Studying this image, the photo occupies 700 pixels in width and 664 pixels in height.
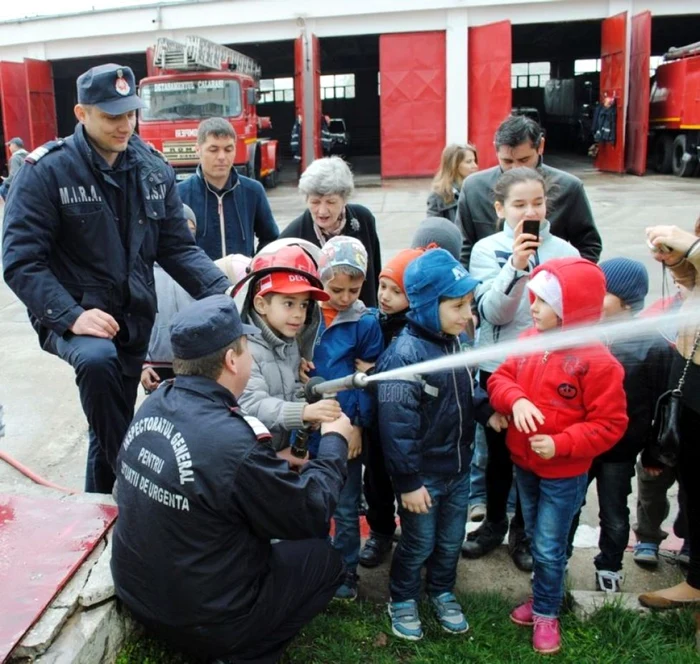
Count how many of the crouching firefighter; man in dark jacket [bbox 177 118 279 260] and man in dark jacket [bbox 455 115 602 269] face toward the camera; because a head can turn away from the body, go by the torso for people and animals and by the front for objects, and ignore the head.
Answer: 2

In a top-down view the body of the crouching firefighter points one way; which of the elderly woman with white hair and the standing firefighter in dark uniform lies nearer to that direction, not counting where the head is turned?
the elderly woman with white hair

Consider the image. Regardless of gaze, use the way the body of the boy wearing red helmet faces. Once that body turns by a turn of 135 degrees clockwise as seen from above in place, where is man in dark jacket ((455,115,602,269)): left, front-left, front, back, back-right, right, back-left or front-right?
back-right

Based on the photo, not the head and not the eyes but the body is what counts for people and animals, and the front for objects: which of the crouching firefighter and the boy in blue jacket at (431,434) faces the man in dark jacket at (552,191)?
the crouching firefighter

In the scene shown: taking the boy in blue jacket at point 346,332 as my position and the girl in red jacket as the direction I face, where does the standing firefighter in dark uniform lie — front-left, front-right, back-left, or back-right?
back-right

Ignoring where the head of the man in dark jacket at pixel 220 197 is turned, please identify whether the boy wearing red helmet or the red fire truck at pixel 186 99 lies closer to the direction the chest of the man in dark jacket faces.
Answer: the boy wearing red helmet

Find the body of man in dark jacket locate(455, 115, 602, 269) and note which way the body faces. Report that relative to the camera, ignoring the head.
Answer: toward the camera

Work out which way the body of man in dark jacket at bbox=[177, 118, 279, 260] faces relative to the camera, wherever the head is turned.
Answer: toward the camera

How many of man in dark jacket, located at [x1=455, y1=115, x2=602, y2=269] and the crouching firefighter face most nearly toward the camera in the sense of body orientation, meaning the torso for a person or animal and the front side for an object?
1

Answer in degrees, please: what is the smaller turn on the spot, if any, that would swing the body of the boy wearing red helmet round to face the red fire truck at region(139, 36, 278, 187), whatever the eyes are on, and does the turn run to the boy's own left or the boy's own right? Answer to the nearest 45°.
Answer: approximately 135° to the boy's own left

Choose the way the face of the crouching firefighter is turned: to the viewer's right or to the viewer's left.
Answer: to the viewer's right
